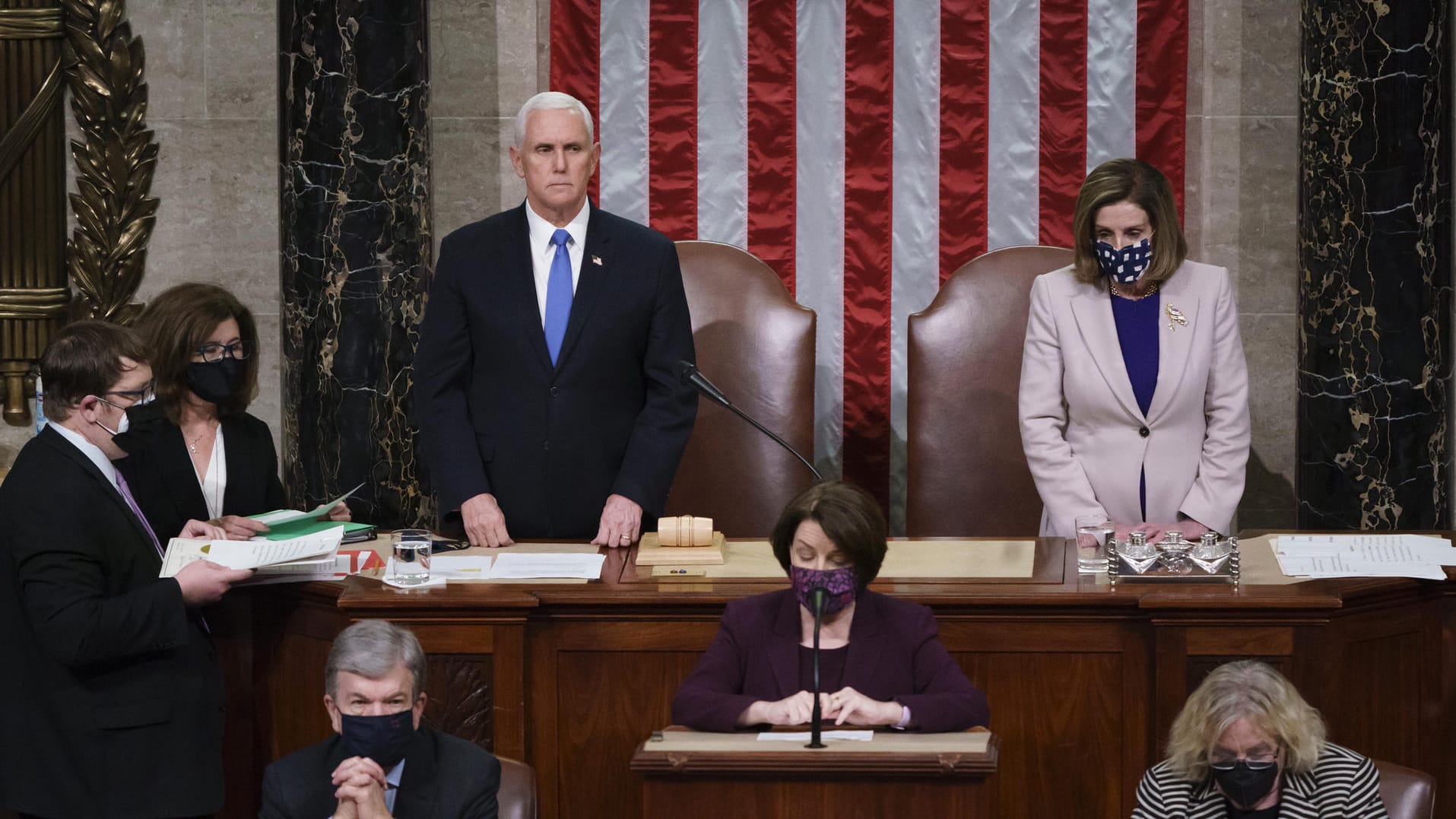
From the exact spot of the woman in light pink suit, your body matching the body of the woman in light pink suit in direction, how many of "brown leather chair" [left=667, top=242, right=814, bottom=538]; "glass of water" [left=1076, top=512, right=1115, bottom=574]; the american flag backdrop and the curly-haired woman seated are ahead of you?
2

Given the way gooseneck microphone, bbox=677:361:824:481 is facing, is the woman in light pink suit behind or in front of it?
behind

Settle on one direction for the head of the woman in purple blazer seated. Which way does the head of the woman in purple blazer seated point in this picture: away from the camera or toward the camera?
toward the camera

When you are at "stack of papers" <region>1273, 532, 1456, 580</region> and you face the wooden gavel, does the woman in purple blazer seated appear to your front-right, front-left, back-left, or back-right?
front-left

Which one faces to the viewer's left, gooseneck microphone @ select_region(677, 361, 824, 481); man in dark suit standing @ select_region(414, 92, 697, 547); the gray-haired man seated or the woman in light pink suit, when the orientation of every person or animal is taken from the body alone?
the gooseneck microphone

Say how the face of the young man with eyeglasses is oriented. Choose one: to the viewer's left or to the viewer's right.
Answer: to the viewer's right

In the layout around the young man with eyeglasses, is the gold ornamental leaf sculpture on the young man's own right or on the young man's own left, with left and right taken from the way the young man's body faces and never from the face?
on the young man's own left

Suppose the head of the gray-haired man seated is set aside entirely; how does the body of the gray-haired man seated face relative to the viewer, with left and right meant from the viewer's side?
facing the viewer

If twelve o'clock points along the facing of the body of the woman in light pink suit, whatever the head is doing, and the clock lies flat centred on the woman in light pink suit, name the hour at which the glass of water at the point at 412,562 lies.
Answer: The glass of water is roughly at 2 o'clock from the woman in light pink suit.

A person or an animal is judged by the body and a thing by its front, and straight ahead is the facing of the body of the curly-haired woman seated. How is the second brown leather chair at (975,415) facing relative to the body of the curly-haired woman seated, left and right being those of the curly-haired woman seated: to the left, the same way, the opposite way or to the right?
the same way

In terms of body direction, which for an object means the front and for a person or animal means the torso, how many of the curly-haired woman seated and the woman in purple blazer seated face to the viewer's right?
0

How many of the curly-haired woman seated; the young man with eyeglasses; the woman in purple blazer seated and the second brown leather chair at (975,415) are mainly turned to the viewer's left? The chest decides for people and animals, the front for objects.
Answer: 0

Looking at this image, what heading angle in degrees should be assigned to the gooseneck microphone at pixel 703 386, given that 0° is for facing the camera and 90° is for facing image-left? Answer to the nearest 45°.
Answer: approximately 90°

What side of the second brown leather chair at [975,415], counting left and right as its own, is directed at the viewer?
front

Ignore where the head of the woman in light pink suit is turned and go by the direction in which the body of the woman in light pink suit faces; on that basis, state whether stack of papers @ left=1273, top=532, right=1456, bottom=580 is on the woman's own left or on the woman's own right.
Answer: on the woman's own left

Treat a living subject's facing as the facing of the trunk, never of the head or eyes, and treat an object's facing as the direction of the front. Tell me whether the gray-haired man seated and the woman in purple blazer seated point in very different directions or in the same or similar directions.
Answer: same or similar directions
